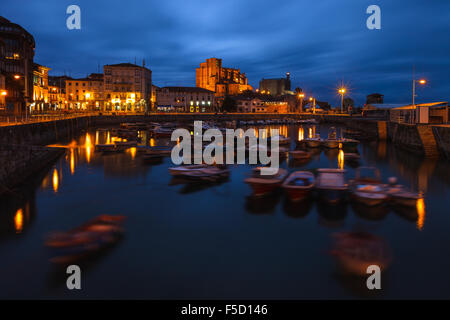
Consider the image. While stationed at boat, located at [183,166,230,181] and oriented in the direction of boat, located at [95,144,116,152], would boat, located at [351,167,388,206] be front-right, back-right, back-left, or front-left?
back-right

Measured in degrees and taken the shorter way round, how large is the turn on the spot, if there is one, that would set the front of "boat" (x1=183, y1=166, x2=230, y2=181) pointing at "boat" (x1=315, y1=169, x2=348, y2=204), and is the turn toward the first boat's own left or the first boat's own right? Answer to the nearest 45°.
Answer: approximately 135° to the first boat's own left

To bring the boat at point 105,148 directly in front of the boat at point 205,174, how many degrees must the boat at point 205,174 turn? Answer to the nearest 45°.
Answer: approximately 45° to its right

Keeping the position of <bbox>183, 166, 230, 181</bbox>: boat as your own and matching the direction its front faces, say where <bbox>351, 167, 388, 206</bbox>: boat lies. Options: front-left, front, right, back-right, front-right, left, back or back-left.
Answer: back-left

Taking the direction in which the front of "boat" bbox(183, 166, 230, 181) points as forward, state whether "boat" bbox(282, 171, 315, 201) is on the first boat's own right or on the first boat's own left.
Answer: on the first boat's own left

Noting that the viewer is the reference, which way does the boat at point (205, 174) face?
facing to the left of the viewer

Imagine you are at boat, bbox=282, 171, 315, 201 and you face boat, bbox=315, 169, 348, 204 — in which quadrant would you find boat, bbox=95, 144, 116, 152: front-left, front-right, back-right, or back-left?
back-left
